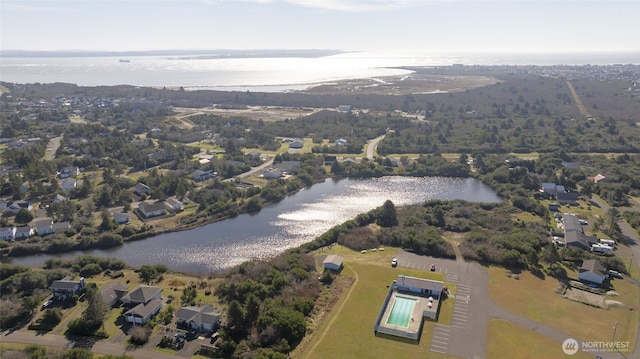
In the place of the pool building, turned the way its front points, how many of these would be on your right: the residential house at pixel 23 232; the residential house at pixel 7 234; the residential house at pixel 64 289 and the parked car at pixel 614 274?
3

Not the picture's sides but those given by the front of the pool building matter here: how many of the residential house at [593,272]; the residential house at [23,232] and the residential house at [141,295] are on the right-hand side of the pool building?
2

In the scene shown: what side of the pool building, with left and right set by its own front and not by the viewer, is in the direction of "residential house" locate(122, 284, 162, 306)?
right

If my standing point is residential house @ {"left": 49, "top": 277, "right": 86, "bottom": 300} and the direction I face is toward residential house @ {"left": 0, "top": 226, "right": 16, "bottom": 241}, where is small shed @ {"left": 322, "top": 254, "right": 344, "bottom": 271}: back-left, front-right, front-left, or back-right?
back-right

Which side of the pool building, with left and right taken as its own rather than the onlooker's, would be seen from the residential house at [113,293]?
right

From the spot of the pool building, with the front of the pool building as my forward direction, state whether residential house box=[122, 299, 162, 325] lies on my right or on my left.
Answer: on my right

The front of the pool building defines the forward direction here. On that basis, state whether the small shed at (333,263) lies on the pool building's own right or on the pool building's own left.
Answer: on the pool building's own right

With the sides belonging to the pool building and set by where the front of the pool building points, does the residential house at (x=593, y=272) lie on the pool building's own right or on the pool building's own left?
on the pool building's own left

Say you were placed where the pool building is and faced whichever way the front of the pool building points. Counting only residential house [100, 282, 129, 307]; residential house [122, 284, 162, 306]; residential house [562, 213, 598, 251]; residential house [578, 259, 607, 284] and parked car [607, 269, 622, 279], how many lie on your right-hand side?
2

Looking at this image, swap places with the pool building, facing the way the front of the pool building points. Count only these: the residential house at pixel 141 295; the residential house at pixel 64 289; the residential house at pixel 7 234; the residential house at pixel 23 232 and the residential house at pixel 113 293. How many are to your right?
5

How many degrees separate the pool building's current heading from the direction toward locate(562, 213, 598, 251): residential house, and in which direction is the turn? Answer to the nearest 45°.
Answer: approximately 45° to its left

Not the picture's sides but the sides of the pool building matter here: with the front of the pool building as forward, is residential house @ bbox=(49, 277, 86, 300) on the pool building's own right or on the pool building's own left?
on the pool building's own right

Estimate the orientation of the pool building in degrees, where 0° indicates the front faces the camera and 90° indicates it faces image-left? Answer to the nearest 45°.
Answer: approximately 0°
